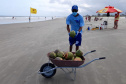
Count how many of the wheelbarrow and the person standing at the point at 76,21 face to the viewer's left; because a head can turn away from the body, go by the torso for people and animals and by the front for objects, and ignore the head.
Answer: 1

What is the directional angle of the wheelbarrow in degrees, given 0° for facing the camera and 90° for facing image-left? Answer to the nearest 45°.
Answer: approximately 90°

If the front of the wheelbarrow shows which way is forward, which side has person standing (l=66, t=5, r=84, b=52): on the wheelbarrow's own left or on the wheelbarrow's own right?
on the wheelbarrow's own right

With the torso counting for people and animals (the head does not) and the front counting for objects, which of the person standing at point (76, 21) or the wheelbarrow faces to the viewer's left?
the wheelbarrow
